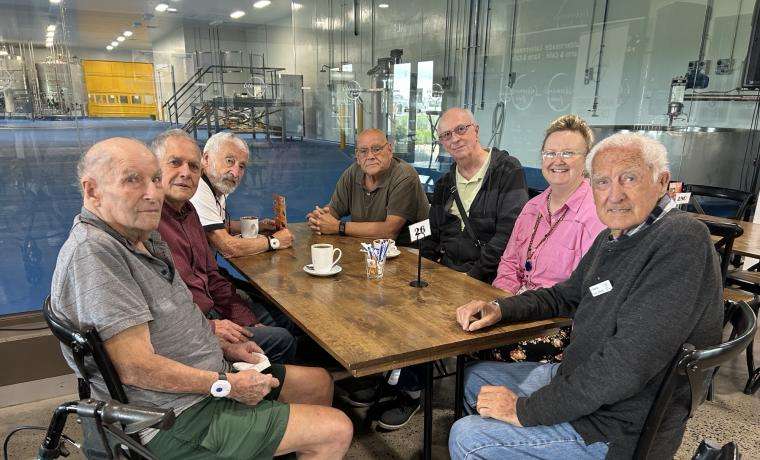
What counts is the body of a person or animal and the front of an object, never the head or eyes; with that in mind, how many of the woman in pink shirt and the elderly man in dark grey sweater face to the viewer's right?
0

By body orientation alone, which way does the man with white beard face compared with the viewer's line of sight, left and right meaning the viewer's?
facing the viewer and to the right of the viewer

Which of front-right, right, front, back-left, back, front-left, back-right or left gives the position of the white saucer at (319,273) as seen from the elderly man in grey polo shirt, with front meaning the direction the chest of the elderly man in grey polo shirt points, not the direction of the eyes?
front-left

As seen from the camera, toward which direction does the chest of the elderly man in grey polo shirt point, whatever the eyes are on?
to the viewer's right

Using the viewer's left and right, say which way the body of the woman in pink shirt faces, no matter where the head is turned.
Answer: facing the viewer and to the left of the viewer

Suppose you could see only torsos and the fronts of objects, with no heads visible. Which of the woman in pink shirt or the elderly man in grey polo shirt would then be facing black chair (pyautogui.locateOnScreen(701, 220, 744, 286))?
the elderly man in grey polo shirt

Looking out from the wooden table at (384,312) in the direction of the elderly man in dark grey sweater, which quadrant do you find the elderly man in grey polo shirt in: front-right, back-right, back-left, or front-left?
back-right

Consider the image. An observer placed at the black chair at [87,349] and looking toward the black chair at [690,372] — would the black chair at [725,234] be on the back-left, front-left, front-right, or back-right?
front-left

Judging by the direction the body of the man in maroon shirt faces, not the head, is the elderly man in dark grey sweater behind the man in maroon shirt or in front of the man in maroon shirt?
in front

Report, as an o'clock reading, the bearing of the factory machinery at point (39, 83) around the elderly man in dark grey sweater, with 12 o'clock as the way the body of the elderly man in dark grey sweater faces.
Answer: The factory machinery is roughly at 2 o'clock from the elderly man in dark grey sweater.

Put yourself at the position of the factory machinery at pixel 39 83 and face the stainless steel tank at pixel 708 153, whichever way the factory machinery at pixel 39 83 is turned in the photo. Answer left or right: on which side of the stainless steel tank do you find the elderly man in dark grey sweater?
right
